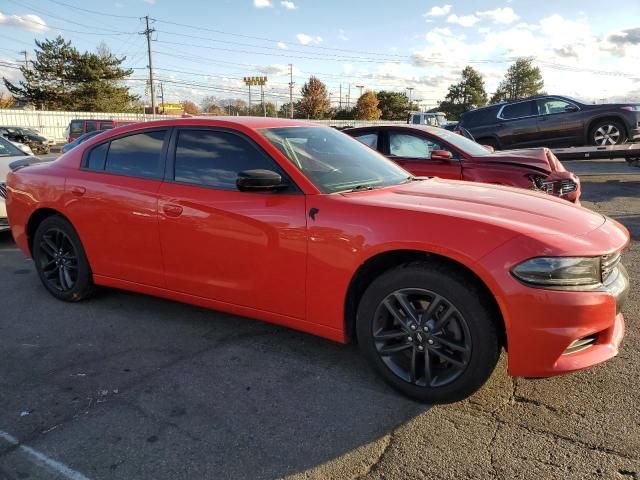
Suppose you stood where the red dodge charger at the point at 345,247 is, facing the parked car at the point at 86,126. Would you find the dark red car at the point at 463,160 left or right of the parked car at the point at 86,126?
right

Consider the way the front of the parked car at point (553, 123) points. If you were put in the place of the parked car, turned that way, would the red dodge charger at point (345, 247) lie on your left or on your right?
on your right

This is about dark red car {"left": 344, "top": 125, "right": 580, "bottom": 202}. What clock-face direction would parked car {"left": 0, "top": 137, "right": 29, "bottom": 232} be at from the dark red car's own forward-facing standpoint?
The parked car is roughly at 4 o'clock from the dark red car.

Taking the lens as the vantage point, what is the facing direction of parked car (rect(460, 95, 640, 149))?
facing to the right of the viewer

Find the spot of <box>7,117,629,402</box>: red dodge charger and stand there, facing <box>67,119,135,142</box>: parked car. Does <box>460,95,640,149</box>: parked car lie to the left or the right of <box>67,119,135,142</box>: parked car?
right

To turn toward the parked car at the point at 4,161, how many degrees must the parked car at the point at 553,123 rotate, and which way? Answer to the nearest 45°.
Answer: approximately 135° to its right

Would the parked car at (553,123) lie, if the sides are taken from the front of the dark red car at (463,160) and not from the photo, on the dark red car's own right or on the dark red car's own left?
on the dark red car's own left

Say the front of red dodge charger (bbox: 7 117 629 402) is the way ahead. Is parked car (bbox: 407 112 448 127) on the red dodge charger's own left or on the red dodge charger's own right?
on the red dodge charger's own left

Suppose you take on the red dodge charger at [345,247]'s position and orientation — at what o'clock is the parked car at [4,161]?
The parked car is roughly at 6 o'clock from the red dodge charger.
